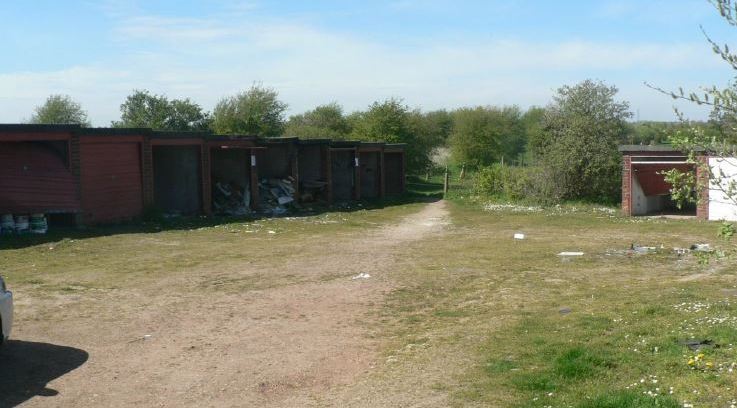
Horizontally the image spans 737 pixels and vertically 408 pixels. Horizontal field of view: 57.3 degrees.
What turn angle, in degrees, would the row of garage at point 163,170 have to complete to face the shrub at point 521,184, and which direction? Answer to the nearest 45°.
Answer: approximately 45° to its left

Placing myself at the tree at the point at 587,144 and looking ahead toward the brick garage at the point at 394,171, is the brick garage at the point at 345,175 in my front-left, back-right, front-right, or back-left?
front-left

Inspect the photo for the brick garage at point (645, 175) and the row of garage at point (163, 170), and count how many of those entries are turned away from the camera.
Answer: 0

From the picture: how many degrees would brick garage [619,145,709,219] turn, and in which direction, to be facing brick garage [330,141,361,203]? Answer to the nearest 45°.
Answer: approximately 90° to its right

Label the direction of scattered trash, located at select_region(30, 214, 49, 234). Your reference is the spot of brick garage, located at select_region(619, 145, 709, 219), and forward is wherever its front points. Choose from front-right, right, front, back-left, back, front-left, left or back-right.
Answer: front-right

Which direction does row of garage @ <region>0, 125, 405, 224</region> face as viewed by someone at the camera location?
facing the viewer and to the right of the viewer

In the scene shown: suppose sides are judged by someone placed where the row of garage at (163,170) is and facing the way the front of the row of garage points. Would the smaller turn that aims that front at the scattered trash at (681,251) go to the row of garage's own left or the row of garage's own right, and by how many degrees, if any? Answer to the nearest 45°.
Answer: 0° — it already faces it

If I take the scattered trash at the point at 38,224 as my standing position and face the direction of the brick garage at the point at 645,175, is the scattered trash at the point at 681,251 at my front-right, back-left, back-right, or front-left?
front-right

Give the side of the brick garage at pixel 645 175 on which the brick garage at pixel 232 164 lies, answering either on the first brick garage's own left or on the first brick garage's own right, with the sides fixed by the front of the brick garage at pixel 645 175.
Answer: on the first brick garage's own right

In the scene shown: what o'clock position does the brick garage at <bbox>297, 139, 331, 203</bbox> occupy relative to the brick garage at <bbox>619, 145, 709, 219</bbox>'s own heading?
the brick garage at <bbox>297, 139, 331, 203</bbox> is roughly at 3 o'clock from the brick garage at <bbox>619, 145, 709, 219</bbox>.

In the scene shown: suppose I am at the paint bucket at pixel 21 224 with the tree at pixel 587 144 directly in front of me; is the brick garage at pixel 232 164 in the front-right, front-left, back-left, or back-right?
front-left

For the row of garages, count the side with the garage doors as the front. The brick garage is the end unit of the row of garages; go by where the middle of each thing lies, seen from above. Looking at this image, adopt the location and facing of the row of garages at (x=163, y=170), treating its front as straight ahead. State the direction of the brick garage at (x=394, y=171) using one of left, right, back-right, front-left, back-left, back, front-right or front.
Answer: left

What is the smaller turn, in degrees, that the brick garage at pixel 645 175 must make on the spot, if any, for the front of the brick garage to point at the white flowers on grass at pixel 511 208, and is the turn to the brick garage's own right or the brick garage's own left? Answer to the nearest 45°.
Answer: approximately 90° to the brick garage's own right

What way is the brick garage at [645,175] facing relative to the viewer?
toward the camera
